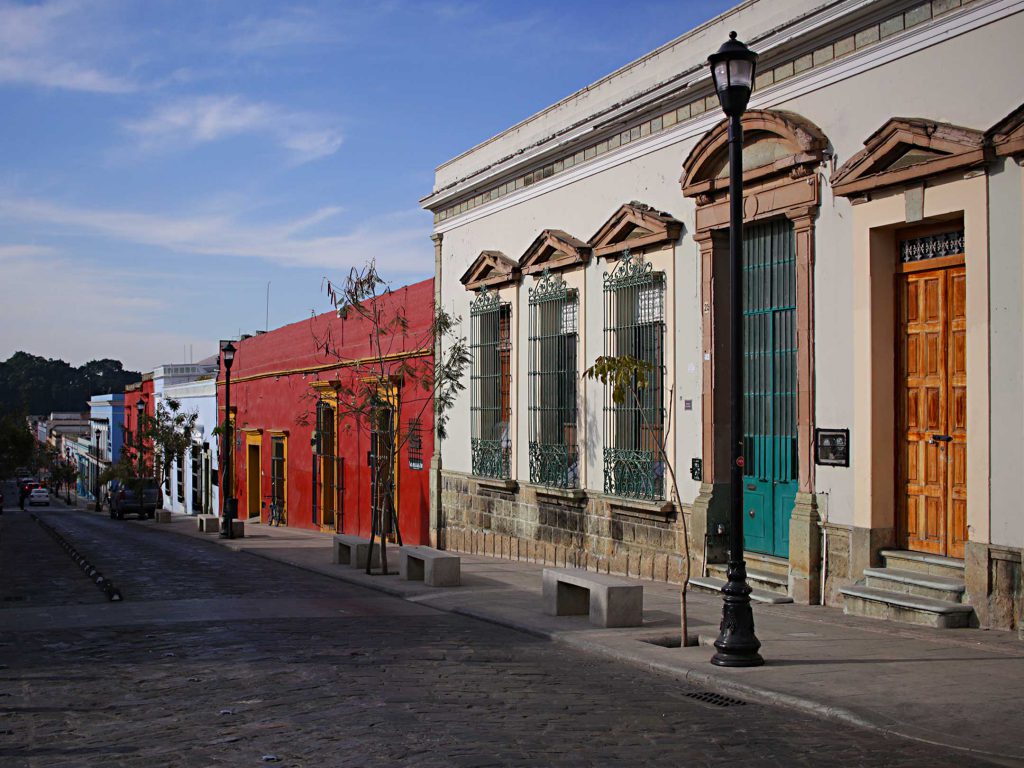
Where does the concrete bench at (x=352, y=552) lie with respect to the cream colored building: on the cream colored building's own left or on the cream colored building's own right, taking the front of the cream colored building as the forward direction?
on the cream colored building's own right

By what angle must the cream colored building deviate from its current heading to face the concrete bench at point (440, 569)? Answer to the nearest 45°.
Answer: approximately 90° to its right

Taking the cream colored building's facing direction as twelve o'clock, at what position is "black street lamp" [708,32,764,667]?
The black street lamp is roughly at 11 o'clock from the cream colored building.

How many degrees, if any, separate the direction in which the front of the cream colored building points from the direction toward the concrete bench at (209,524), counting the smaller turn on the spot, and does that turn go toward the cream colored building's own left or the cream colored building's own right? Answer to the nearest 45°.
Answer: approximately 90° to the cream colored building's own right

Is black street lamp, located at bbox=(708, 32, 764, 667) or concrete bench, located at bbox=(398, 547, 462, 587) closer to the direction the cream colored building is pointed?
the black street lamp

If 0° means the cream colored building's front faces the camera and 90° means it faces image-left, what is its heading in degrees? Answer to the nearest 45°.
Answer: approximately 45°

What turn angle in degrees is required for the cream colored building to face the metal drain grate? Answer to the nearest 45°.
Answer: approximately 45° to its left

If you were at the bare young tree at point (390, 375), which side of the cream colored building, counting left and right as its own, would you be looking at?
right

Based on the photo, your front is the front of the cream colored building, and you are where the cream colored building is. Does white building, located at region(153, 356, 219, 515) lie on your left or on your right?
on your right

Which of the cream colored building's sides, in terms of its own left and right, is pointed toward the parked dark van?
right

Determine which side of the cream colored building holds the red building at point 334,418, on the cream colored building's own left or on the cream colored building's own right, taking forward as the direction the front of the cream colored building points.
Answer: on the cream colored building's own right
